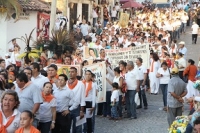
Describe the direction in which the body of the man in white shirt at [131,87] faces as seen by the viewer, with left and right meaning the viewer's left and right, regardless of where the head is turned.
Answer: facing the viewer and to the left of the viewer

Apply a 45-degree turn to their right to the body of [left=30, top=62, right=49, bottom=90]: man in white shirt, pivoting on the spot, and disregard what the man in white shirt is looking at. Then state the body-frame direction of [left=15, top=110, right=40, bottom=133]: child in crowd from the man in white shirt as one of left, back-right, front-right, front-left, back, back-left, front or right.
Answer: left

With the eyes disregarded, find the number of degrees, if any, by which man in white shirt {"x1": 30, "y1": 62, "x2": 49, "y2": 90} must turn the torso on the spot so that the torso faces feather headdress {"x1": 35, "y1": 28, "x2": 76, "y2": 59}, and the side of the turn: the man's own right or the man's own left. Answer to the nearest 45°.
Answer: approximately 135° to the man's own right

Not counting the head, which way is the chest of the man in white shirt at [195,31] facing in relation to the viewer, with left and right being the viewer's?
facing the viewer

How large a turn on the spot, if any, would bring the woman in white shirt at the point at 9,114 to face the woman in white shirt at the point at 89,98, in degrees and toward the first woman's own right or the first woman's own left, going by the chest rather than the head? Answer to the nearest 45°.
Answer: approximately 180°

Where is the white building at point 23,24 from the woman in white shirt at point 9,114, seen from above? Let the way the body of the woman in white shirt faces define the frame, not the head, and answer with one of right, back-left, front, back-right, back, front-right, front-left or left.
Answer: back-right
